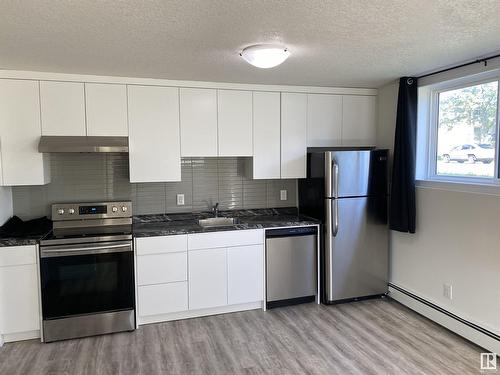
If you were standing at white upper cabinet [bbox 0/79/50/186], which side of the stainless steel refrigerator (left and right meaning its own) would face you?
right

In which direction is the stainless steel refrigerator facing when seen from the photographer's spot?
facing the viewer and to the right of the viewer

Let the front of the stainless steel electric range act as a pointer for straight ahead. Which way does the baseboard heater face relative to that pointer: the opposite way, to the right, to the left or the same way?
to the right

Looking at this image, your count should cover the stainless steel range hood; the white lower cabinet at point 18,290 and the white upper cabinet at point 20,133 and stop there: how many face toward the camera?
3

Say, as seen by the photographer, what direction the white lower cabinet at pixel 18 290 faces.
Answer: facing the viewer

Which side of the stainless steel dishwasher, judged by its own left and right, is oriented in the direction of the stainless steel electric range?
right

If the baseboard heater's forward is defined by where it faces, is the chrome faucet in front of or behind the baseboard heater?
in front

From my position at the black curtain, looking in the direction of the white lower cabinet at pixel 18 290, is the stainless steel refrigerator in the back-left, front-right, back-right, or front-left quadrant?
front-right

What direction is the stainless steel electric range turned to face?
toward the camera

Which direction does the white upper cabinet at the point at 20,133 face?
toward the camera
